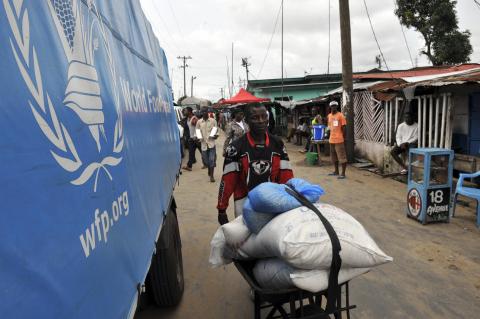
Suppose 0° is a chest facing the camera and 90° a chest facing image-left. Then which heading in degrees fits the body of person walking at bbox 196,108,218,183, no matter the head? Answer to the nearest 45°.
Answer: approximately 0°

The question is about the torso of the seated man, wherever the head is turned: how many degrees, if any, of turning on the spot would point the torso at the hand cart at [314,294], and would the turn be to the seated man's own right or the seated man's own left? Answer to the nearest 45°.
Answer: approximately 45° to the seated man's own left

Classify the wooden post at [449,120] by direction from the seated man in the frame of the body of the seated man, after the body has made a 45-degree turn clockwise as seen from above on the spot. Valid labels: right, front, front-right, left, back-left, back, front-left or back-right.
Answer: back-left

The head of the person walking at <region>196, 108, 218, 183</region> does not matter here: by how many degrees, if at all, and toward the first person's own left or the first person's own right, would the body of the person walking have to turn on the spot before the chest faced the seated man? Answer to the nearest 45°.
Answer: approximately 90° to the first person's own left

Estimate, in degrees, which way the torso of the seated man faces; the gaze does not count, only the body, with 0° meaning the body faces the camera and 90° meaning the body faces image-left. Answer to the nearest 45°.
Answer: approximately 45°

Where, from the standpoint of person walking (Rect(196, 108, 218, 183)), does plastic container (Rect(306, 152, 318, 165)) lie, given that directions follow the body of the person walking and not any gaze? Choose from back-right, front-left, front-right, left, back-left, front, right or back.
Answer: back-left

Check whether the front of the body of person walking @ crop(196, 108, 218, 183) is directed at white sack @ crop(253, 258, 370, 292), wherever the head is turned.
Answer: yes

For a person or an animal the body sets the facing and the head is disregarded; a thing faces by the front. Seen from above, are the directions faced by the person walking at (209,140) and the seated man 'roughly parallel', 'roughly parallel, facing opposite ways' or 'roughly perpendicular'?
roughly perpendicular

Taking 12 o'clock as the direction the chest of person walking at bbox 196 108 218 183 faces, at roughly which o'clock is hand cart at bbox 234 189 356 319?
The hand cart is roughly at 12 o'clock from the person walking.

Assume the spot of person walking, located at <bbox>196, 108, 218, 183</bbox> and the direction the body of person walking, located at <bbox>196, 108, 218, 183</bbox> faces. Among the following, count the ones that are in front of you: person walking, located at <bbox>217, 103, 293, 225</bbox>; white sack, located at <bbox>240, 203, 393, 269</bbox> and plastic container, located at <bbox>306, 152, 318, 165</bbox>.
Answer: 2

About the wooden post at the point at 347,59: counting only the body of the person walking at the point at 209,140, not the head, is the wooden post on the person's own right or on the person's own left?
on the person's own left

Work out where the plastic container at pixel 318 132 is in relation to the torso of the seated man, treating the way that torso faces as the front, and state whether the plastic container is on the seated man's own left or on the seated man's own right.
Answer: on the seated man's own right
